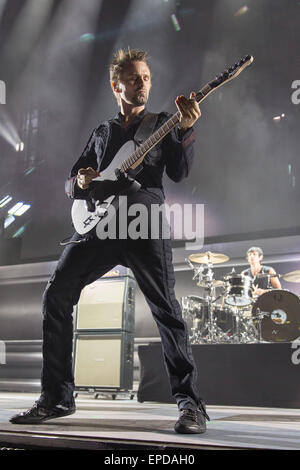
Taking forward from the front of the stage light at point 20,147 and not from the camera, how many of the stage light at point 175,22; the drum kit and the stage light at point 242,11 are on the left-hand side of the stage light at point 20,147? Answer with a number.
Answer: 3

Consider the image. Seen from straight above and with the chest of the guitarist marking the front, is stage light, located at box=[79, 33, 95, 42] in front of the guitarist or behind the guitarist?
behind

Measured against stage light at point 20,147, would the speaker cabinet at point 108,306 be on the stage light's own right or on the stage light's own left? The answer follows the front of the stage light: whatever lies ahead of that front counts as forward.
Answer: on the stage light's own left

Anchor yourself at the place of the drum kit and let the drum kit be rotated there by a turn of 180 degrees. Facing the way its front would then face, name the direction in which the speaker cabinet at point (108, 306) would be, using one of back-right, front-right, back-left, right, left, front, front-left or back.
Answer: left

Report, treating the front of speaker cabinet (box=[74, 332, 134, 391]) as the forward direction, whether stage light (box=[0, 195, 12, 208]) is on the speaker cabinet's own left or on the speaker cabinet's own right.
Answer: on the speaker cabinet's own right

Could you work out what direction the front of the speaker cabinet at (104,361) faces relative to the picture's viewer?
facing the viewer and to the left of the viewer

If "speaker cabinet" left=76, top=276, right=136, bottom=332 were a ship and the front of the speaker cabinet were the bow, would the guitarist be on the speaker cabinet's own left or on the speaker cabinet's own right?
on the speaker cabinet's own left

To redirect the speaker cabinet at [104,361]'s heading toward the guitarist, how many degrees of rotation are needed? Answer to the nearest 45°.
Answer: approximately 45° to its left

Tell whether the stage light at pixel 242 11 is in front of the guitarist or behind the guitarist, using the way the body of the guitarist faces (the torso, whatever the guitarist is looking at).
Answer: behind

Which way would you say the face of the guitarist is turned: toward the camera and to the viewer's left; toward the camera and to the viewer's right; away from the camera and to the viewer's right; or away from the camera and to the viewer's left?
toward the camera and to the viewer's right

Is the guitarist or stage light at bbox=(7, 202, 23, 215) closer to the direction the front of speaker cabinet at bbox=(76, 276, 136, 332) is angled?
the guitarist

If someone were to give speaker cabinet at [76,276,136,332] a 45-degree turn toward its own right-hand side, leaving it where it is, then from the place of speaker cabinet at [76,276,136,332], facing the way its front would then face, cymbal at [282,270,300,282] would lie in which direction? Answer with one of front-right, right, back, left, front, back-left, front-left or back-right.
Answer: back

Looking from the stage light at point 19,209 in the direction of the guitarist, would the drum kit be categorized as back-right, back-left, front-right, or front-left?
front-left

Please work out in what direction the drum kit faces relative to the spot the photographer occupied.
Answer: facing the viewer

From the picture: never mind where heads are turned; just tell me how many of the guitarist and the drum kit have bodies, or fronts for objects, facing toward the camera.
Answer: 2

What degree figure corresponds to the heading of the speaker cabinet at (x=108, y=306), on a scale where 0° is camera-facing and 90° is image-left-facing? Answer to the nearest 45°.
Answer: approximately 45°

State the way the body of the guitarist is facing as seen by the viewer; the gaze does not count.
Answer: toward the camera
